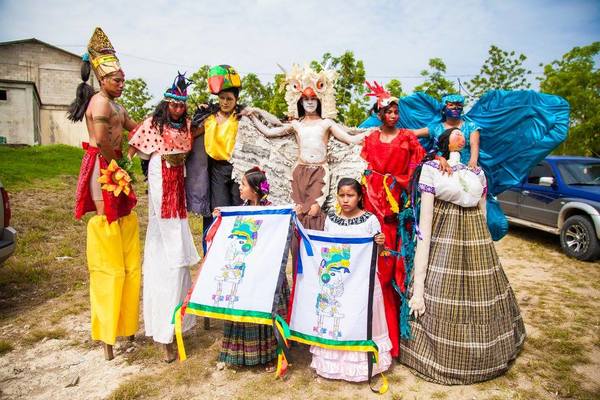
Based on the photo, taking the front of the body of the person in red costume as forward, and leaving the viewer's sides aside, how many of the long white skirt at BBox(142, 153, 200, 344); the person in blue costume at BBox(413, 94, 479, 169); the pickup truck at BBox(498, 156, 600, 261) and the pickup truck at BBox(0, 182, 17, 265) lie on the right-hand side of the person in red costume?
2

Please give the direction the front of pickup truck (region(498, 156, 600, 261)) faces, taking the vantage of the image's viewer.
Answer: facing the viewer and to the right of the viewer

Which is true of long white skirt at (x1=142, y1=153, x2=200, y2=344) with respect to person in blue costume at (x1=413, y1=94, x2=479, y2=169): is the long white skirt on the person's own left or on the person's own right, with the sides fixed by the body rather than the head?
on the person's own right

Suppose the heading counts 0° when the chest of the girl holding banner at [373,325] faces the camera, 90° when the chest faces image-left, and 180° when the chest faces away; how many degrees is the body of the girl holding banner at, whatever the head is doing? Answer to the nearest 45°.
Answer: approximately 0°

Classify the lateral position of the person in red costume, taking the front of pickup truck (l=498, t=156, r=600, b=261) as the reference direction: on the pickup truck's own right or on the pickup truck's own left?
on the pickup truck's own right

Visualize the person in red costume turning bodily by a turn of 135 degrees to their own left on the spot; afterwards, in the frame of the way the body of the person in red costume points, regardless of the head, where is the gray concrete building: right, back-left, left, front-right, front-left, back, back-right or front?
left

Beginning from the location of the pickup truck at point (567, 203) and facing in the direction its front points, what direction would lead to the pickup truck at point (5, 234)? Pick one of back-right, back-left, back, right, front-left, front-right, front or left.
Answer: right

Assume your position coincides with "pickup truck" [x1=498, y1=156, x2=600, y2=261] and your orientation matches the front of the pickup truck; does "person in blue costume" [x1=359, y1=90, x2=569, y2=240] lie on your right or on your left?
on your right

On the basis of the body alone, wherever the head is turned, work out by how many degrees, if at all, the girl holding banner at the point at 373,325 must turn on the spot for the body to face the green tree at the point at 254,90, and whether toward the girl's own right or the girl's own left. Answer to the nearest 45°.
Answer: approximately 180°

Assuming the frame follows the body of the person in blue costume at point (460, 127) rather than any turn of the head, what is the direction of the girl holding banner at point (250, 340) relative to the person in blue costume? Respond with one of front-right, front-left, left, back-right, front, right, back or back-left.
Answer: front-right

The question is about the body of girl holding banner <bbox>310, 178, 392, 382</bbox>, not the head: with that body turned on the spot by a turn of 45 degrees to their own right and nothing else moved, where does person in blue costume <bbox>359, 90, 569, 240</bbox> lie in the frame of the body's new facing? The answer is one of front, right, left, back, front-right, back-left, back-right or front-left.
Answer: back

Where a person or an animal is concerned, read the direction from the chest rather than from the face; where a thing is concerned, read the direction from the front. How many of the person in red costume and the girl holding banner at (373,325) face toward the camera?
2

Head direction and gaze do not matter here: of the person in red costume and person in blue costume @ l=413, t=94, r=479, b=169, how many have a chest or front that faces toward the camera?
2
